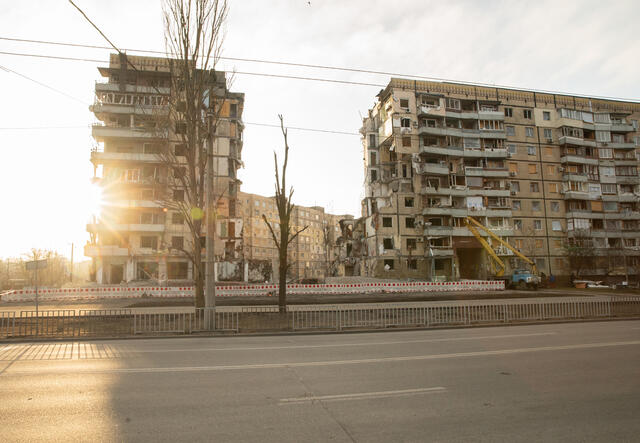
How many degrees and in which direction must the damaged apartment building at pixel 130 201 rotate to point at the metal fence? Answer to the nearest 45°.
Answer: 0° — it already faces it

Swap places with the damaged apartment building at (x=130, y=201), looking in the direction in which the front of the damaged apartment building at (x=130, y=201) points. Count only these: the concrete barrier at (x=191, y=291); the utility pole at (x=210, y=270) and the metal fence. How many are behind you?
0

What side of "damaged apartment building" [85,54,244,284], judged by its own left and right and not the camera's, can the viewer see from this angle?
front

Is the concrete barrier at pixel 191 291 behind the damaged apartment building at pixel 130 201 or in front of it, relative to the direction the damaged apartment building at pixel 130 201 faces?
in front

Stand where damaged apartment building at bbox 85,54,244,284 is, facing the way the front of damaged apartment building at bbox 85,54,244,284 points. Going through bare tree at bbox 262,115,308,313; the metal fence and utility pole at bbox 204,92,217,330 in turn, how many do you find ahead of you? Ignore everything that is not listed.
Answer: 3

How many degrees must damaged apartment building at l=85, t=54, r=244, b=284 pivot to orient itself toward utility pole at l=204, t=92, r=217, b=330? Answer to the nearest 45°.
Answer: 0° — it already faces it

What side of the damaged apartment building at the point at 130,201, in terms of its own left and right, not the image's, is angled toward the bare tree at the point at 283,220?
front

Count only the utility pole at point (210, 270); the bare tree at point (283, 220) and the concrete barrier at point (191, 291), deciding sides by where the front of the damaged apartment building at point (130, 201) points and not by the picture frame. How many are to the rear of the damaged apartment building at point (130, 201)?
0
